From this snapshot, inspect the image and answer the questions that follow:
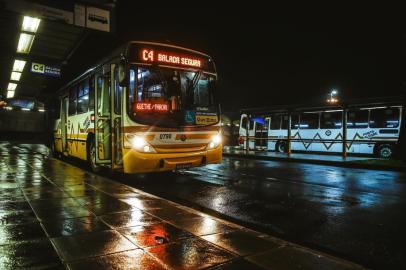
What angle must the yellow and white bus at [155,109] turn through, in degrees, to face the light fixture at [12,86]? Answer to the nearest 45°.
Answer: approximately 180°

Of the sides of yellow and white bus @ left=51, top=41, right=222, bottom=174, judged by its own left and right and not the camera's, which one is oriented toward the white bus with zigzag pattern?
left

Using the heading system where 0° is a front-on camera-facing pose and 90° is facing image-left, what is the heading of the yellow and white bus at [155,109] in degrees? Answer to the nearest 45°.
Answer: approximately 315°

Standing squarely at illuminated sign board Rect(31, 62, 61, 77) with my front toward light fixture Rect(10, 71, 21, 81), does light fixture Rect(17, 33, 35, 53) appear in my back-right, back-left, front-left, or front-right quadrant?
back-left

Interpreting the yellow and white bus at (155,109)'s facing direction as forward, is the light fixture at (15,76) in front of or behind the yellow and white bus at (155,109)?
behind

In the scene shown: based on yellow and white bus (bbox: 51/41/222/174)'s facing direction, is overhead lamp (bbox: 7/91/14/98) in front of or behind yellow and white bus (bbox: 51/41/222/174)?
behind

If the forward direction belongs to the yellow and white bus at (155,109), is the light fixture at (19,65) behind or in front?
behind

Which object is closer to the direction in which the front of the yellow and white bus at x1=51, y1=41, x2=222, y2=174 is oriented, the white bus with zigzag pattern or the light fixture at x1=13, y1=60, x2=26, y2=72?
the white bus with zigzag pattern
